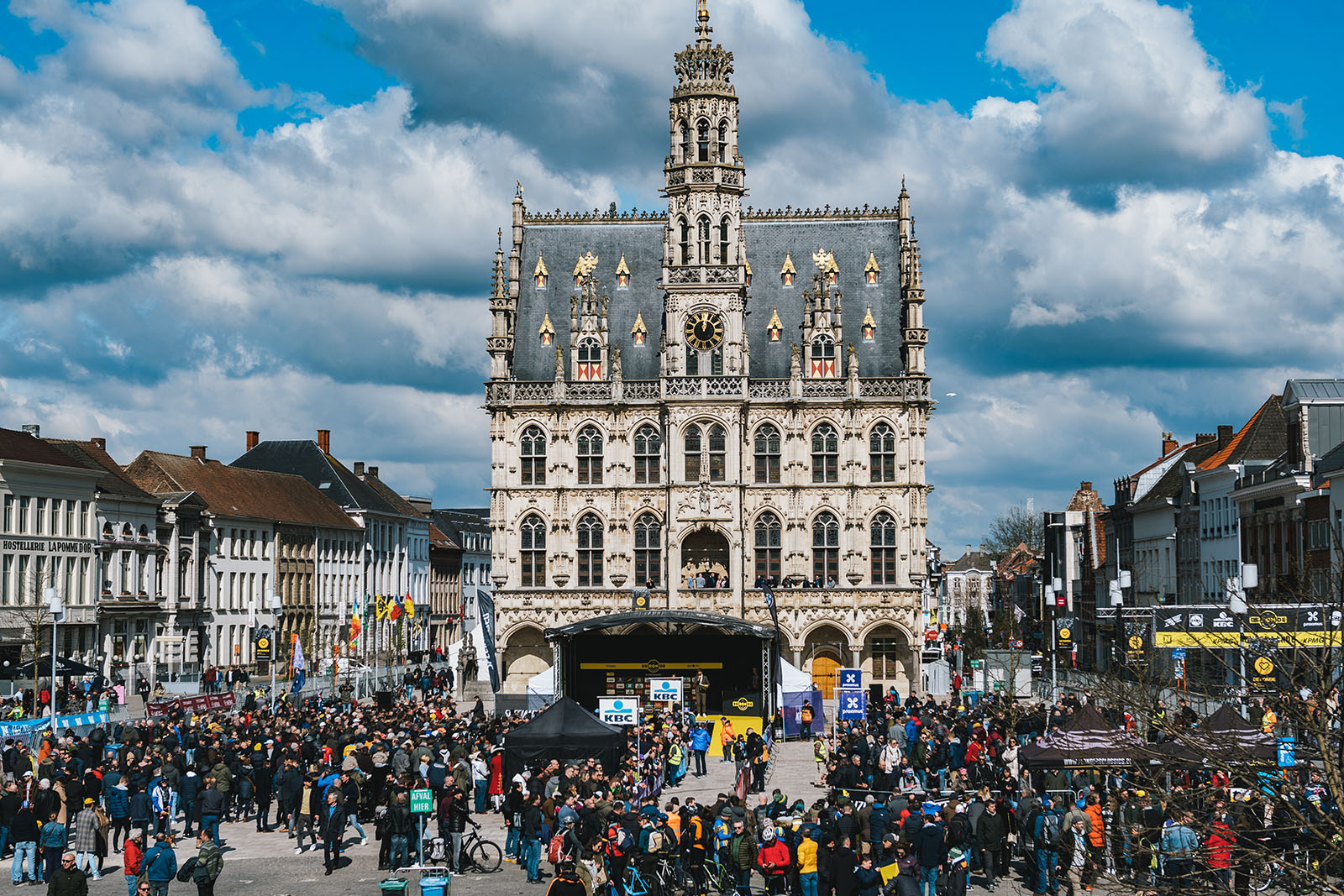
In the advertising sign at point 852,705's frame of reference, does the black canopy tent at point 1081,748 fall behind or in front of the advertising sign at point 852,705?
in front

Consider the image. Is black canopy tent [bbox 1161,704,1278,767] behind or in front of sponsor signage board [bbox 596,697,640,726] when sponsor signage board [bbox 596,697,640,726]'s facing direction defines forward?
in front

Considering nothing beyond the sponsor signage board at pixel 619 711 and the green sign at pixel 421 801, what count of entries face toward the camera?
2

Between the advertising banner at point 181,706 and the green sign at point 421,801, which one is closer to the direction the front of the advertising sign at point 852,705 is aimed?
the green sign

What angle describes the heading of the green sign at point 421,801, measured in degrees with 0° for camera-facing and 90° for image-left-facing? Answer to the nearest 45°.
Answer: approximately 0°

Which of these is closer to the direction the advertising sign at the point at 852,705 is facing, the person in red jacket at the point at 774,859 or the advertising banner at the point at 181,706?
the person in red jacket

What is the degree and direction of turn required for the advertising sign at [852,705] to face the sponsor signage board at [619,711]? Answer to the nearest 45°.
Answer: approximately 45° to its right

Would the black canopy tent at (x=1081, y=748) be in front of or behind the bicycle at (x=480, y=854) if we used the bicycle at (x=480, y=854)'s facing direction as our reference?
in front

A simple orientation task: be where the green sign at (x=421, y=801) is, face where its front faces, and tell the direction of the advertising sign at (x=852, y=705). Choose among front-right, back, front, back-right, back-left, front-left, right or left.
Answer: back-left

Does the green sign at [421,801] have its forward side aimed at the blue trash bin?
yes

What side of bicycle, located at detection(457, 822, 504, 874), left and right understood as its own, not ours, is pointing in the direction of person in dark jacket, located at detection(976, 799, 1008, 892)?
front

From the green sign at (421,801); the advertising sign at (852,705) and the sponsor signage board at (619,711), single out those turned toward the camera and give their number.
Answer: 3

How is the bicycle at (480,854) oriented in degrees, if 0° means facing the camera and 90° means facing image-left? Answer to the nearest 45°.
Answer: approximately 315°
